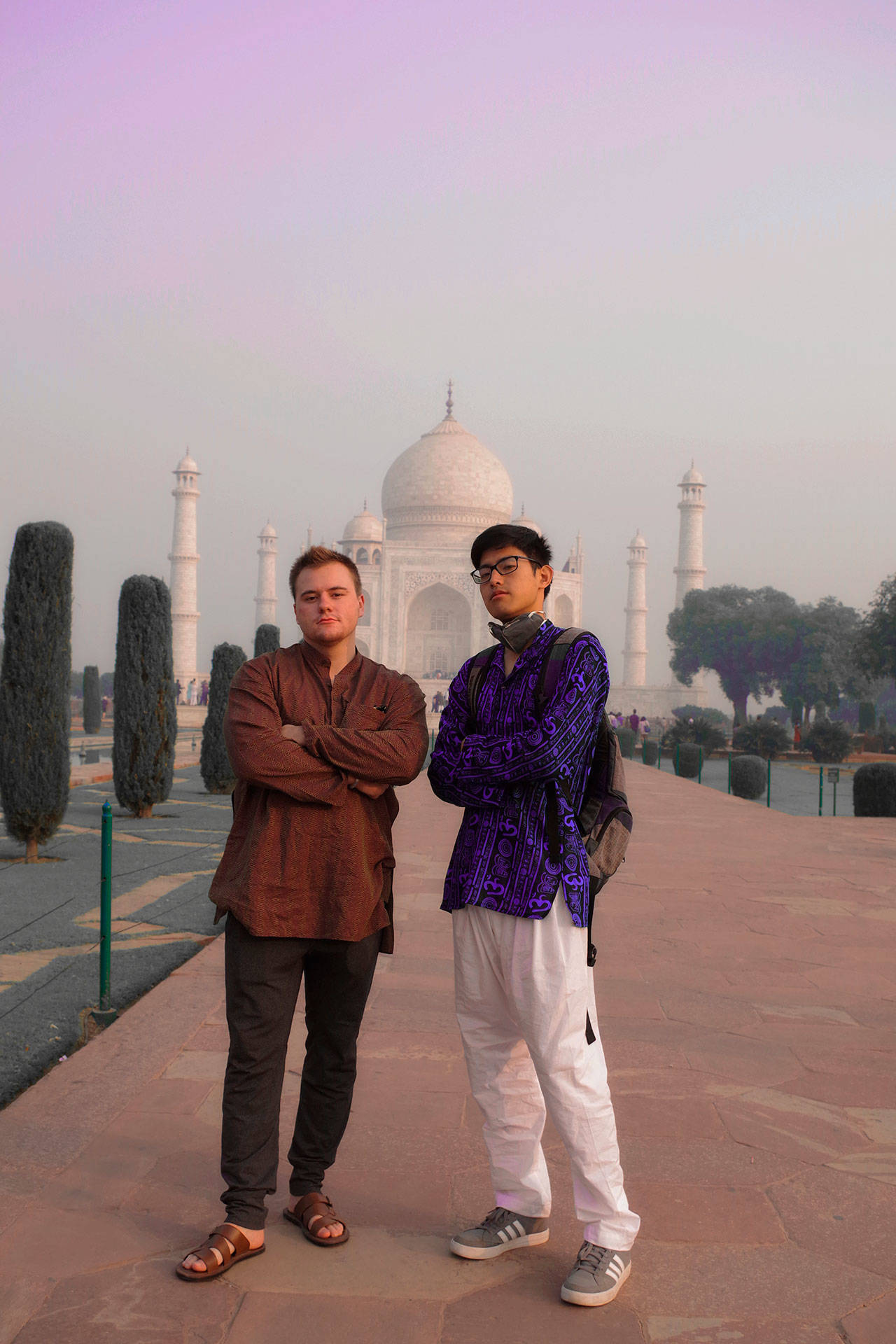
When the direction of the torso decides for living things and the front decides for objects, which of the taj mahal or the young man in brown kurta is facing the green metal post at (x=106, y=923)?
the taj mahal

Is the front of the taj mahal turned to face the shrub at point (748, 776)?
yes

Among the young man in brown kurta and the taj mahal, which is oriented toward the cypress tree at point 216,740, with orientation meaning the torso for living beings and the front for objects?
the taj mahal

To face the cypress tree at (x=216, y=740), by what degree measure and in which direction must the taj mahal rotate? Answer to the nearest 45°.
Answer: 0° — it already faces it

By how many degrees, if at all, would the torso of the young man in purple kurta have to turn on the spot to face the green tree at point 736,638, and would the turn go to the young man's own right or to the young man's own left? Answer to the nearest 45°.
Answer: approximately 135° to the young man's own right

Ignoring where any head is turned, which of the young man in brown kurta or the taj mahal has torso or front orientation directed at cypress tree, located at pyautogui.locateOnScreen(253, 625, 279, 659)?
the taj mahal

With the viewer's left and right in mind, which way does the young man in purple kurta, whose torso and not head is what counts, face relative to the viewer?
facing the viewer and to the left of the viewer

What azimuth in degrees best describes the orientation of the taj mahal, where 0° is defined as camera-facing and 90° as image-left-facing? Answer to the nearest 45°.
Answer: approximately 0°

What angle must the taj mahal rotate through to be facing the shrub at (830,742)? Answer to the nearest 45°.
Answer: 0° — it already faces it

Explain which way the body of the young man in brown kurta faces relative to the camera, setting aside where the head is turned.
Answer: toward the camera

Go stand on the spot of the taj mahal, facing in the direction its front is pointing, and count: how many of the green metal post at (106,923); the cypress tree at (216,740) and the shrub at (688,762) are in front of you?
3

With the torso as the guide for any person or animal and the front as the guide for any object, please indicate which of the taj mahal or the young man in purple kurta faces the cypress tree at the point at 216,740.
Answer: the taj mahal

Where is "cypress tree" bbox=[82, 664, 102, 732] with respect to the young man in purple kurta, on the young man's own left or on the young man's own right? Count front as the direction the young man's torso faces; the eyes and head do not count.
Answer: on the young man's own right

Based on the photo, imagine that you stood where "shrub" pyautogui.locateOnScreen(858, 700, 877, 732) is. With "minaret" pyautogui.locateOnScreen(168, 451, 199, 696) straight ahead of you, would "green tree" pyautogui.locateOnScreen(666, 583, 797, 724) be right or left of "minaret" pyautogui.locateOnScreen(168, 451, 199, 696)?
right

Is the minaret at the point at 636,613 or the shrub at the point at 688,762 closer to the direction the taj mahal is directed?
the shrub
